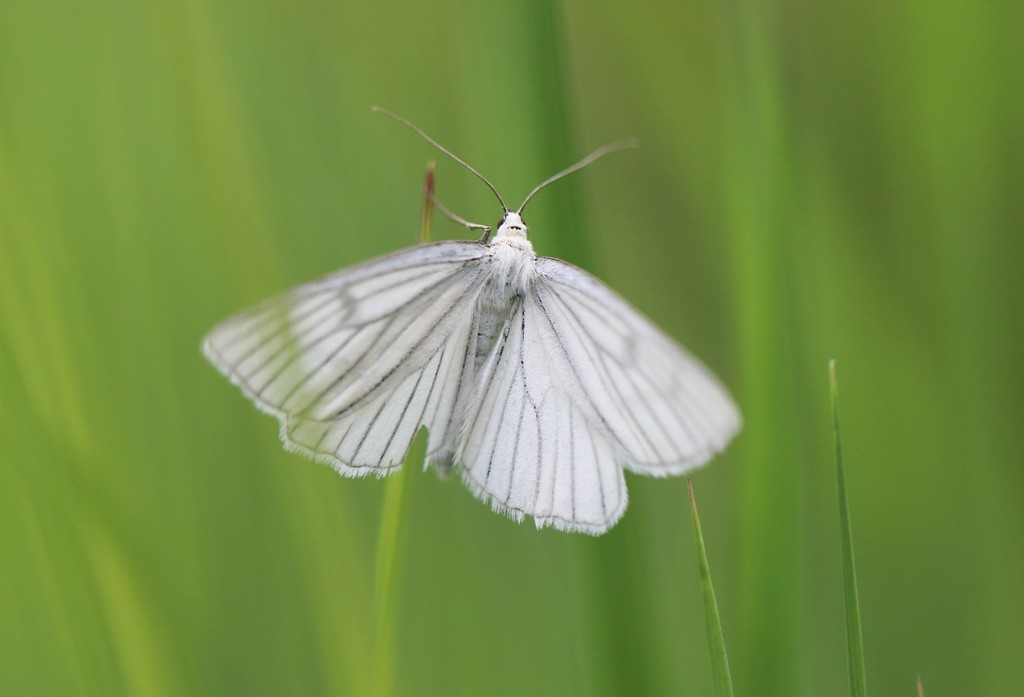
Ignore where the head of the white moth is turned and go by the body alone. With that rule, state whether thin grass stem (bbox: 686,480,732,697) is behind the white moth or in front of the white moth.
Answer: behind

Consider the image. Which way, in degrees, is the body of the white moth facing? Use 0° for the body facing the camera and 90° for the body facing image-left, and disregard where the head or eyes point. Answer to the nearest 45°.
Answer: approximately 180°
